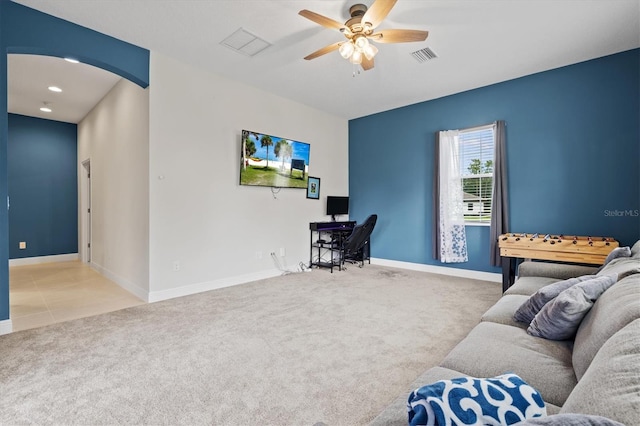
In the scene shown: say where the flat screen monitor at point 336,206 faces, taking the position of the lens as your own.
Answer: facing the viewer and to the right of the viewer

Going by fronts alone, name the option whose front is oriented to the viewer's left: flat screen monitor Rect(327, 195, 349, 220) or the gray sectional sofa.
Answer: the gray sectional sofa

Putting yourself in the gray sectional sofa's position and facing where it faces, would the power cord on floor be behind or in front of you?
in front

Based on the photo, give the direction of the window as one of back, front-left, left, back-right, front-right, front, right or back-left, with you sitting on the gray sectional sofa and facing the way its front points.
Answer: right

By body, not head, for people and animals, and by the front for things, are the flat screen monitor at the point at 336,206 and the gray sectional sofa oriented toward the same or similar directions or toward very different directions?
very different directions

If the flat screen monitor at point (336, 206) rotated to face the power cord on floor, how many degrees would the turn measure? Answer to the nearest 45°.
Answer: approximately 90° to its right

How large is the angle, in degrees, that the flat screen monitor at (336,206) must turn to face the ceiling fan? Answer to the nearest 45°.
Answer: approximately 45° to its right

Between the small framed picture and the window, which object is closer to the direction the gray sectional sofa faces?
the small framed picture

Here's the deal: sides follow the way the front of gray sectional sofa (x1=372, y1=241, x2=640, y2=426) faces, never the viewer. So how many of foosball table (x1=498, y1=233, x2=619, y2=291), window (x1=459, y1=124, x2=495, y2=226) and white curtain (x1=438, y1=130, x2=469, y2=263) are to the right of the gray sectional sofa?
3

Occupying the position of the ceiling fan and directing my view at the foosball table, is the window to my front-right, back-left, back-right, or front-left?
front-left

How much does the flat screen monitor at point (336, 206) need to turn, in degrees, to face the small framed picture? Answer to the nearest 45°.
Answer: approximately 90° to its right

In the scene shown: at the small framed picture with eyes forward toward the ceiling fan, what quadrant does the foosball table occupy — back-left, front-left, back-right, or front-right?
front-left

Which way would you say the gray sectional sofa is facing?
to the viewer's left

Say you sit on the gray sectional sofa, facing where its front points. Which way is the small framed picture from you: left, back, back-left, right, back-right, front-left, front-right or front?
front-right

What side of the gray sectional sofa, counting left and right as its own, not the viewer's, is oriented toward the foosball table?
right
